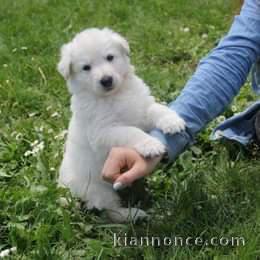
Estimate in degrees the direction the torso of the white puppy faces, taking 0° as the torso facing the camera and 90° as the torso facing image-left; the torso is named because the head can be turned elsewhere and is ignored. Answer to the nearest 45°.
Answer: approximately 315°
